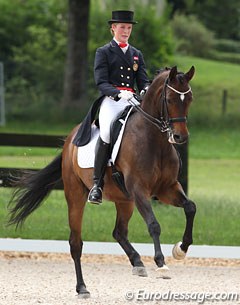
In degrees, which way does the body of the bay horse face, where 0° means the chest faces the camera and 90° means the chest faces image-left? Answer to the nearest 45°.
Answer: approximately 315°

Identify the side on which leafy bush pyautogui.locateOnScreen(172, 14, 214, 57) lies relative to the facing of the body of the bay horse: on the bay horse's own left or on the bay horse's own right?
on the bay horse's own left

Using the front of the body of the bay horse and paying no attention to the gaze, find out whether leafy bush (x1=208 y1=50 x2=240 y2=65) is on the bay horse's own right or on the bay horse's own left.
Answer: on the bay horse's own left

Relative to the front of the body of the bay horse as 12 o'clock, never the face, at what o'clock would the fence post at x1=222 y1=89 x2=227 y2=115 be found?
The fence post is roughly at 8 o'clock from the bay horse.

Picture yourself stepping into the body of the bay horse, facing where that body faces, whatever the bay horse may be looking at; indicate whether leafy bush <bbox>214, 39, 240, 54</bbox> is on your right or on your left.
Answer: on your left

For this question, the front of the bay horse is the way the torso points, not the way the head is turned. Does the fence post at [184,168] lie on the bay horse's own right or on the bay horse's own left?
on the bay horse's own left

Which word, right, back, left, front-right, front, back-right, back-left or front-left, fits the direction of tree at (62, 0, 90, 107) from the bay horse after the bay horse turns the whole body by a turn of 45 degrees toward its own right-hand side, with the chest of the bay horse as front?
back
